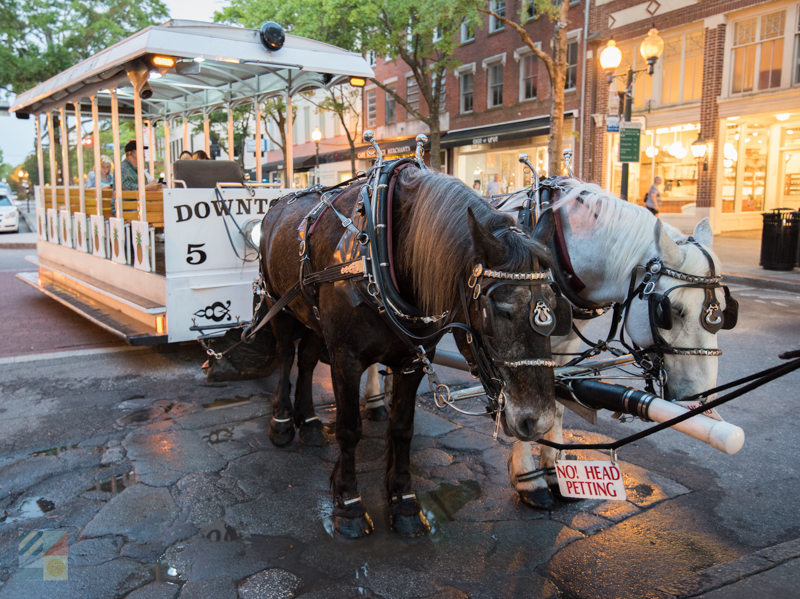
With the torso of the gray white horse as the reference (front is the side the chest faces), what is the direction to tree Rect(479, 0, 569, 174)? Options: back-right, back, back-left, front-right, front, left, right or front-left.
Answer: back-left

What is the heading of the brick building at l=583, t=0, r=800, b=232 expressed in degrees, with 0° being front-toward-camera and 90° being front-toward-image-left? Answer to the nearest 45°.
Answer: approximately 45°

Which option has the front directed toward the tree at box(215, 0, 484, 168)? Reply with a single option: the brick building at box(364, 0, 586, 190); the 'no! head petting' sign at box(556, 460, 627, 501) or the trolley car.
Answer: the brick building

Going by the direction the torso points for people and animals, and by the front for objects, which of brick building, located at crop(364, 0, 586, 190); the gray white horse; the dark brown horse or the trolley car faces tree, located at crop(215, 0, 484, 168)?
the brick building

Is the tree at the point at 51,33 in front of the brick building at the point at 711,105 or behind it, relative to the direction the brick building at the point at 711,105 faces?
in front

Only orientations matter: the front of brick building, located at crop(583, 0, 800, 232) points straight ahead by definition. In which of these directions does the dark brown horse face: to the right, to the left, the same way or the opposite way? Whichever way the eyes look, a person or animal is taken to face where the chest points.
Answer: to the left

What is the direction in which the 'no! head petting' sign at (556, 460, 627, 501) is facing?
toward the camera

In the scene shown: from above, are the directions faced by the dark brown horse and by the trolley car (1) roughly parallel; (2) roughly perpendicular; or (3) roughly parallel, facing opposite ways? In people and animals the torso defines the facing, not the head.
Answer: roughly parallel

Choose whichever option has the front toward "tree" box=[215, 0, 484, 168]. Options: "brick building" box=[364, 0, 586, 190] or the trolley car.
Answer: the brick building

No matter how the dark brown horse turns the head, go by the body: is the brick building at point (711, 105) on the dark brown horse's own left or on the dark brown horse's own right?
on the dark brown horse's own left

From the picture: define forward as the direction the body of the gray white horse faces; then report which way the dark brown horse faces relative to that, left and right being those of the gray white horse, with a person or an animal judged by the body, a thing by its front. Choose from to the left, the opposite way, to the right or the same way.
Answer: the same way

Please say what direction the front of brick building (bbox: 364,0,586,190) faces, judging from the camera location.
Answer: facing the viewer and to the left of the viewer

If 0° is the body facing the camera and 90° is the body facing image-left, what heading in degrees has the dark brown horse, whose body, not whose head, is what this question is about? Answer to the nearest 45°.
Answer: approximately 315°

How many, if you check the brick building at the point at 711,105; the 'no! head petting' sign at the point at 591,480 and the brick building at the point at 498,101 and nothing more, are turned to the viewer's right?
0

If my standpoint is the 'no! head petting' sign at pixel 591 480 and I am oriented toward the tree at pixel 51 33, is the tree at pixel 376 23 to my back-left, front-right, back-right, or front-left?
front-right
